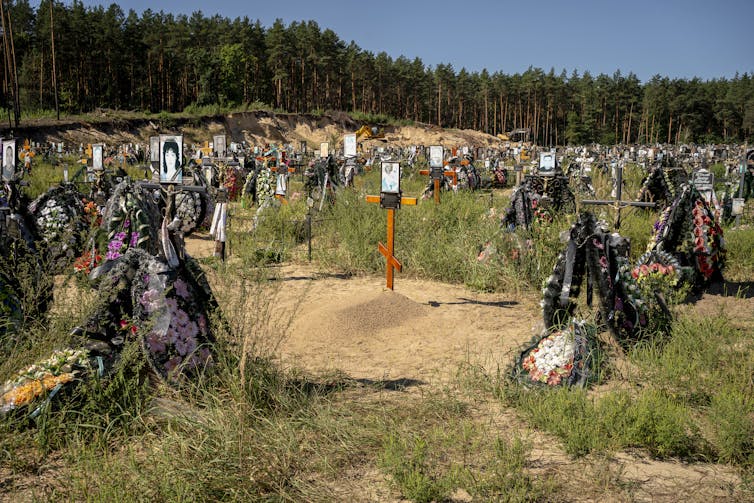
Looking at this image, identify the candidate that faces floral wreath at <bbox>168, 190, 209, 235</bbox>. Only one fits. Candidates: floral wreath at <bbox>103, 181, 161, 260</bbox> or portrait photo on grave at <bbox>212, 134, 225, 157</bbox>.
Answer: the portrait photo on grave

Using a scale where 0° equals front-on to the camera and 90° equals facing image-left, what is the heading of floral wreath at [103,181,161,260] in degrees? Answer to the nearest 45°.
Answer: approximately 0°

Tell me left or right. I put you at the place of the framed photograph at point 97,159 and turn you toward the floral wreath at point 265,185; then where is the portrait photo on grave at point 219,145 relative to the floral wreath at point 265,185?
left

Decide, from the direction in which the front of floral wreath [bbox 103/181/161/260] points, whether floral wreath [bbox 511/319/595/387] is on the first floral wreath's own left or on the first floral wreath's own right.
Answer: on the first floral wreath's own left
